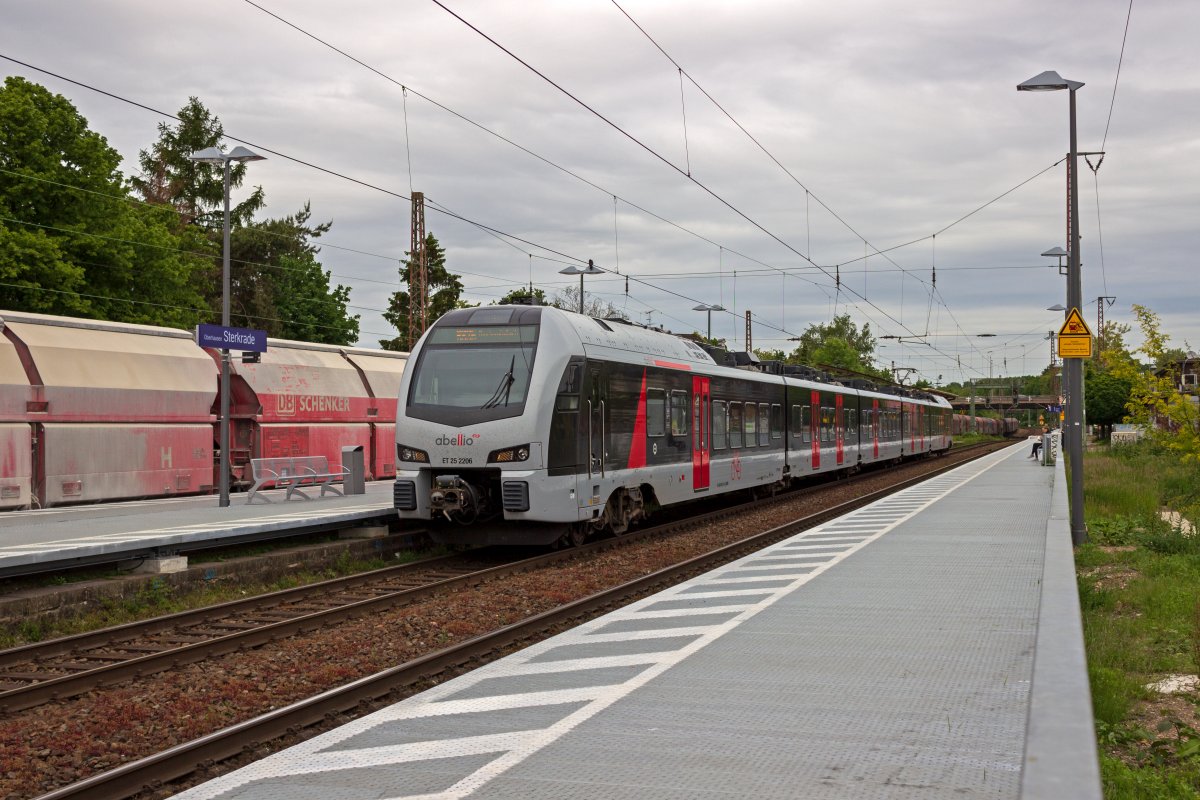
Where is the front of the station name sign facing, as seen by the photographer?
facing the viewer and to the right of the viewer

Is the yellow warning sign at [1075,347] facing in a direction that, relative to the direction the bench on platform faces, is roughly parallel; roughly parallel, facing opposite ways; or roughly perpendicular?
roughly perpendicular

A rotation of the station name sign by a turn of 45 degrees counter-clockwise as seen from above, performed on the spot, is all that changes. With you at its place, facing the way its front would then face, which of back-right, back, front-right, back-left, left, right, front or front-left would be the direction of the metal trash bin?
front-left

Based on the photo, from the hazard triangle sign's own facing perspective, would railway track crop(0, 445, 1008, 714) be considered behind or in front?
in front

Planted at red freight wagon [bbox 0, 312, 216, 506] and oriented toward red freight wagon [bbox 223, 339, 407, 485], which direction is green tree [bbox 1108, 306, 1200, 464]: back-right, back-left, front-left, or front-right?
front-right

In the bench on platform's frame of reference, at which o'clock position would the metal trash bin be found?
The metal trash bin is roughly at 10 o'clock from the bench on platform.

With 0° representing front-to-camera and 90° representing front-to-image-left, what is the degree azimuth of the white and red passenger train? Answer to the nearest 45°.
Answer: approximately 45°

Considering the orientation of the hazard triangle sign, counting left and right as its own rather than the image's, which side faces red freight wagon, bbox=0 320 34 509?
right

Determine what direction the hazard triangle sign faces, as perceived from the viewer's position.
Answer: facing the viewer

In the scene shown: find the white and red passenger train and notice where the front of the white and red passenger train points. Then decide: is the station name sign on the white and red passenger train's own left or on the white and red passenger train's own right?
on the white and red passenger train's own right

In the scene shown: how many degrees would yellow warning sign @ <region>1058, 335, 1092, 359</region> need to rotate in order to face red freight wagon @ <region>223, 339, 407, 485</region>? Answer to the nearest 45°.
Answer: approximately 90° to its right

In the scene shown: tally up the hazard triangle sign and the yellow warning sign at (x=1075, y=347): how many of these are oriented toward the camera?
2
